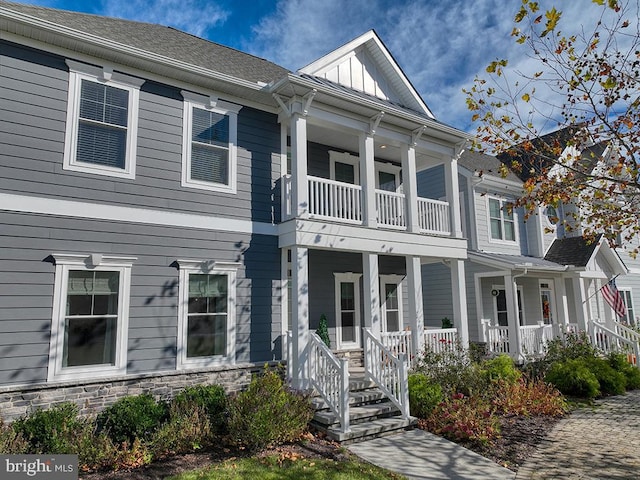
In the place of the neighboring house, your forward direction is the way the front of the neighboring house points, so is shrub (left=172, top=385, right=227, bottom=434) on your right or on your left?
on your right

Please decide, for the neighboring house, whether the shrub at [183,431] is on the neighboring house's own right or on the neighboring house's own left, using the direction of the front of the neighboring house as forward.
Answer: on the neighboring house's own right

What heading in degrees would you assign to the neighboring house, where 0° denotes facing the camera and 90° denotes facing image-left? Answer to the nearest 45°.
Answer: approximately 315°

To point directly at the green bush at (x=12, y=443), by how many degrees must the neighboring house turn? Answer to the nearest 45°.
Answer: approximately 90° to its right

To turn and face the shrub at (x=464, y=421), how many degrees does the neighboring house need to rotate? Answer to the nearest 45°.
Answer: approximately 45° to its right

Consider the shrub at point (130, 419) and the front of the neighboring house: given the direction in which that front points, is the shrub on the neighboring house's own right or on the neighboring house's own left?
on the neighboring house's own right

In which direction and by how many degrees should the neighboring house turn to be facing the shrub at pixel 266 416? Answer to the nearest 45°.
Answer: approximately 45° to its right

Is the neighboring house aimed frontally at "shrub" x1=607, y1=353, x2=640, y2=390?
yes

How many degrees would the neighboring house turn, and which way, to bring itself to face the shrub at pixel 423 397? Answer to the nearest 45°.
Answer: approximately 45° to its right

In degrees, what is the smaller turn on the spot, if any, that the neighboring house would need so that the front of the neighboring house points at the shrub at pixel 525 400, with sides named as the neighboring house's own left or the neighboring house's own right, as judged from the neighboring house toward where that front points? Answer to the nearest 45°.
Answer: approximately 45° to the neighboring house's own right

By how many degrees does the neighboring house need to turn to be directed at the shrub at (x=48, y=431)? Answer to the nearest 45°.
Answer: approximately 90° to its right
